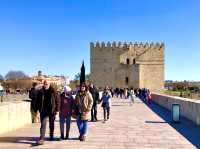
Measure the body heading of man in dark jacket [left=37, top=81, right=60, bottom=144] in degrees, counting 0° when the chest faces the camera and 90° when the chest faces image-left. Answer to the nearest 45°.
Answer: approximately 0°

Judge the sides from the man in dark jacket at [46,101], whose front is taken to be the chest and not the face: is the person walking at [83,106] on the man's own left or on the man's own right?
on the man's own left

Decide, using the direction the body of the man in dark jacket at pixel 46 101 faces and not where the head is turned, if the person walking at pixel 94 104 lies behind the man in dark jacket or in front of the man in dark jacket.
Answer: behind
